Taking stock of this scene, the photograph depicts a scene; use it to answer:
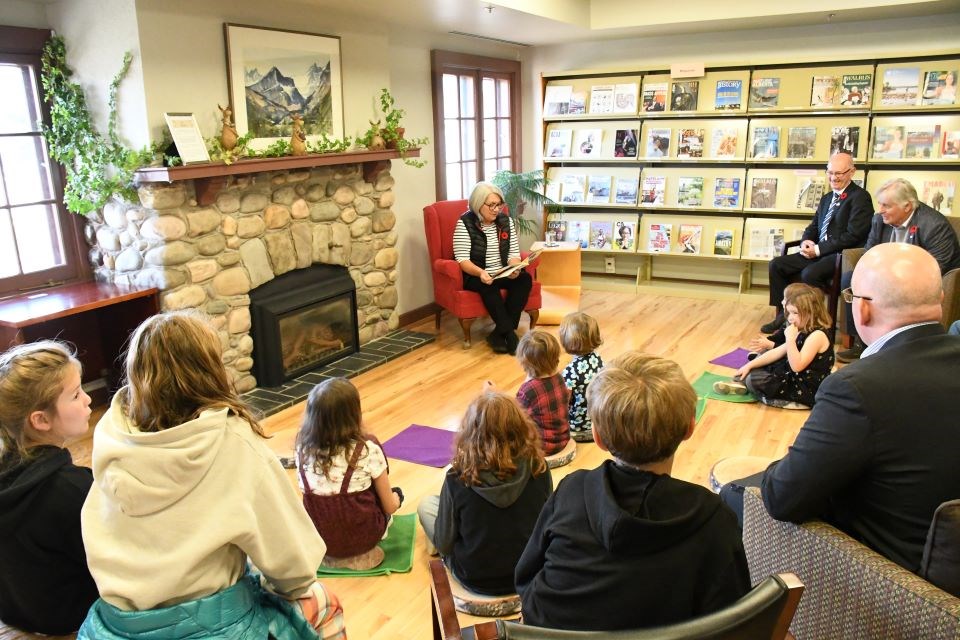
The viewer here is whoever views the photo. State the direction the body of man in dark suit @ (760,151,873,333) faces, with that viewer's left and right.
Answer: facing the viewer and to the left of the viewer

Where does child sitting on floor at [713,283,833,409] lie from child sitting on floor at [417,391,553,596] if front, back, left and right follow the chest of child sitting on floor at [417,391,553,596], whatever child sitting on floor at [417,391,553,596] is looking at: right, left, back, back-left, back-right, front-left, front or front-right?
front-right

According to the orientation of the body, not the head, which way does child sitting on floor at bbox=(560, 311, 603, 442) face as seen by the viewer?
away from the camera

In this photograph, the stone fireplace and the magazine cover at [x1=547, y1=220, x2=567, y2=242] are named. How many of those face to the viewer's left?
0

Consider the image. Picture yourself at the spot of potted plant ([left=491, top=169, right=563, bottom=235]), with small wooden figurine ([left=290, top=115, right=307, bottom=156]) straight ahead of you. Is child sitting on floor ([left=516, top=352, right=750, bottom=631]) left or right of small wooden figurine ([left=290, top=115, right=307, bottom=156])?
left

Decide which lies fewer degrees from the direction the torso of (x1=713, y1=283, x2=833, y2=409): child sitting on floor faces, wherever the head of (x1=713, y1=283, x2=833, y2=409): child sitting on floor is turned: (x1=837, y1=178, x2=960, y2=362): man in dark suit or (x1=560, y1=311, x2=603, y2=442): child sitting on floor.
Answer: the child sitting on floor

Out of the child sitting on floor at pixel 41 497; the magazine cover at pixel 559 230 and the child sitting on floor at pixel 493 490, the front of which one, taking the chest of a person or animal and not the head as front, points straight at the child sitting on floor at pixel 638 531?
the magazine cover

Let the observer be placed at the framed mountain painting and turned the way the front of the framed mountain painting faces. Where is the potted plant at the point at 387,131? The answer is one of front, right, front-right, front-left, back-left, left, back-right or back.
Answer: left

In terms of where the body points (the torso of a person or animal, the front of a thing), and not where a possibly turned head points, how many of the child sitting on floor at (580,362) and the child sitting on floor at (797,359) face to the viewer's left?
1

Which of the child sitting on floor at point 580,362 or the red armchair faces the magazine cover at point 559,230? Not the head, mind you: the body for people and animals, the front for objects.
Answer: the child sitting on floor

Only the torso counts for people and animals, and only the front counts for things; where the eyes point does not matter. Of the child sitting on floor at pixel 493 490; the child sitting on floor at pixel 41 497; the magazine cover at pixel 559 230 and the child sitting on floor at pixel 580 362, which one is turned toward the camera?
the magazine cover

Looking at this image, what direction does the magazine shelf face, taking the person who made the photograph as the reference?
facing the viewer

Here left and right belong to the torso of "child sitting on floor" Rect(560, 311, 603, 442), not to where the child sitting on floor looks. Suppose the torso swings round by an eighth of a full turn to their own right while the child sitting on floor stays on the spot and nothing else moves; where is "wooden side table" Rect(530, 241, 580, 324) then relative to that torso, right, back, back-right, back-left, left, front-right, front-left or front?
front-left

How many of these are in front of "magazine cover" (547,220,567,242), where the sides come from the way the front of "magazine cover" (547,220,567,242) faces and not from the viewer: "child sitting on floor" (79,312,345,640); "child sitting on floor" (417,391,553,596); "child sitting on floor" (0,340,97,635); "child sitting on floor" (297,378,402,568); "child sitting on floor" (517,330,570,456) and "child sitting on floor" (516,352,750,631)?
6

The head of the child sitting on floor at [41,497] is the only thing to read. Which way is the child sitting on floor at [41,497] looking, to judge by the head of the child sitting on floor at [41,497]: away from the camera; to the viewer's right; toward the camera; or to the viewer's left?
to the viewer's right

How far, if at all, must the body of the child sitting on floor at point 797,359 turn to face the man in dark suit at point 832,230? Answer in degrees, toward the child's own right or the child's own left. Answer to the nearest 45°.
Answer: approximately 90° to the child's own right

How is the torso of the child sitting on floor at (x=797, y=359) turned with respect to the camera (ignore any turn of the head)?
to the viewer's left

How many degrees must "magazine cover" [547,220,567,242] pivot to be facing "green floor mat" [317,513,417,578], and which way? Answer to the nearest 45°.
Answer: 0° — it already faces it

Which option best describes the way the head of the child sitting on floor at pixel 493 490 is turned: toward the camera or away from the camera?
away from the camera

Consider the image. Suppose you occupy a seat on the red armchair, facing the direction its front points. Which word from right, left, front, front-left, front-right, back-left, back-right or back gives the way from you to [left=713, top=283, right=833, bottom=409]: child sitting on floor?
front

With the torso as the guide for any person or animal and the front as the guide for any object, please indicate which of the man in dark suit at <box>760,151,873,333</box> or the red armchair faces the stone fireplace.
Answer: the man in dark suit

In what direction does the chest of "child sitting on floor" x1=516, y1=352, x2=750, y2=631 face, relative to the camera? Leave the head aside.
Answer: away from the camera

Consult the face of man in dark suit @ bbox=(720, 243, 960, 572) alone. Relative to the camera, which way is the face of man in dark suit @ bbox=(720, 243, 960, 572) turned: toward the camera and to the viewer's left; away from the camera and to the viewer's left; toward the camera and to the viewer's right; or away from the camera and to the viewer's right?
away from the camera and to the viewer's left
